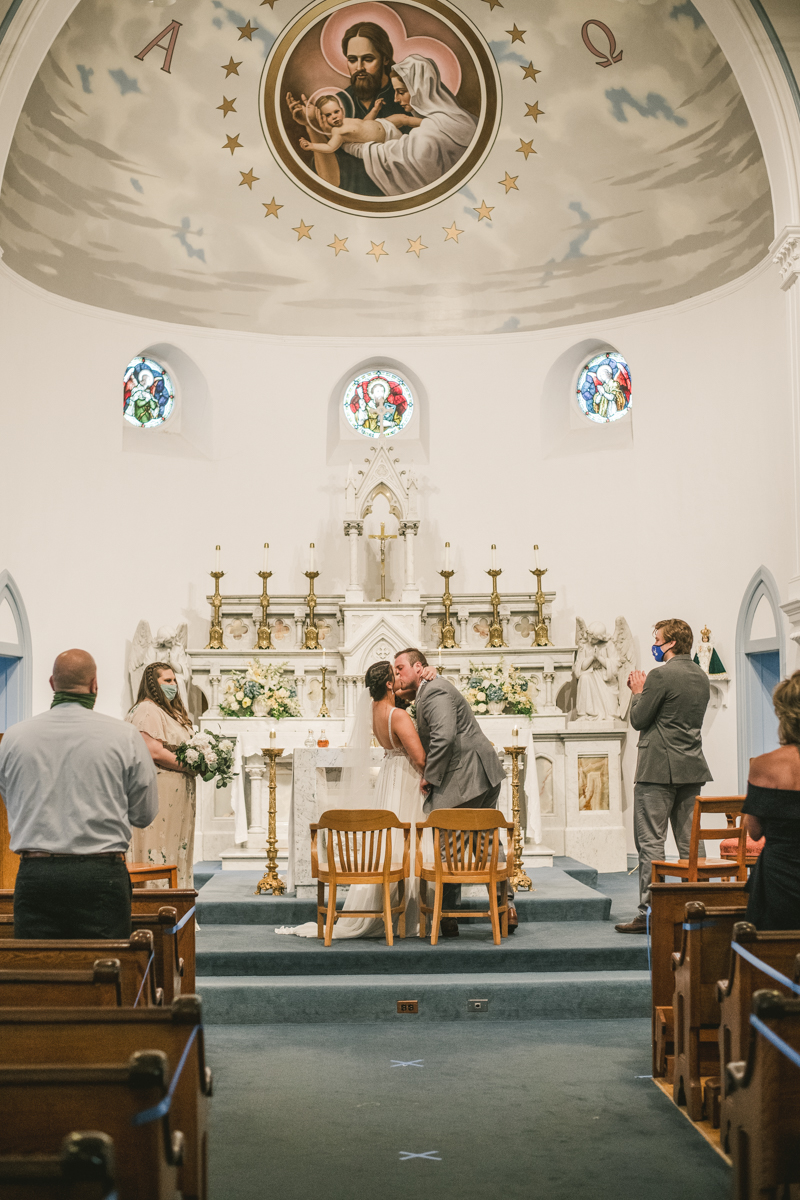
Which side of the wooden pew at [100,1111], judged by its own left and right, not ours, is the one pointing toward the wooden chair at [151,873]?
front

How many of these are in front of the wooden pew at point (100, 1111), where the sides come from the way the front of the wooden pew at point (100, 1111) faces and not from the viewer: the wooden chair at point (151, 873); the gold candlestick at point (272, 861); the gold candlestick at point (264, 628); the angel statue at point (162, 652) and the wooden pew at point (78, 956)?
5

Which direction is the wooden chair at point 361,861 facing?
away from the camera

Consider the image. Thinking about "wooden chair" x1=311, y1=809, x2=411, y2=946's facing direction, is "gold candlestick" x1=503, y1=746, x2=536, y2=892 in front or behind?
in front

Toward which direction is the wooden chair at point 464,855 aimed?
away from the camera

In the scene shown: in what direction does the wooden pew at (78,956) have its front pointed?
away from the camera

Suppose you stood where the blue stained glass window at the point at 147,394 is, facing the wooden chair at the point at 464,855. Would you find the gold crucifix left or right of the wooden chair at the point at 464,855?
left

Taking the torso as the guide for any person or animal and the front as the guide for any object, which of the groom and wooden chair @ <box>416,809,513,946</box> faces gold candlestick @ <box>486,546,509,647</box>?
the wooden chair

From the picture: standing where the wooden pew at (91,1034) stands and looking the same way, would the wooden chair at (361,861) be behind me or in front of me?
in front

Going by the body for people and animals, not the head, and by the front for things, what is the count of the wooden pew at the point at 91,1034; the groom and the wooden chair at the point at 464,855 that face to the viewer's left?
1

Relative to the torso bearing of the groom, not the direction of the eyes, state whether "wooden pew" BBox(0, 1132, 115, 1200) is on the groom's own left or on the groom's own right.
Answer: on the groom's own left

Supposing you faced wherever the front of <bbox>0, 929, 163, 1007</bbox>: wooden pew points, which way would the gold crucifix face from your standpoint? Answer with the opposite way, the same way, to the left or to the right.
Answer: the opposite way

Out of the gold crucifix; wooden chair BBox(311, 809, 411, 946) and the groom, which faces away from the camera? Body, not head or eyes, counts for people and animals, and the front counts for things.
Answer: the wooden chair

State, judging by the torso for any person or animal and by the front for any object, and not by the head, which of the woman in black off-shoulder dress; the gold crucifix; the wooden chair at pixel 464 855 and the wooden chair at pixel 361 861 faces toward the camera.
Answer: the gold crucifix

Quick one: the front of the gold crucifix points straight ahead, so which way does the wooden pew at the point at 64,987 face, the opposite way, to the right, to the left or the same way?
the opposite way

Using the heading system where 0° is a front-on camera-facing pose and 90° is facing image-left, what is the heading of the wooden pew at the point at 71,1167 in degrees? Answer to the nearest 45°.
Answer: approximately 180°
